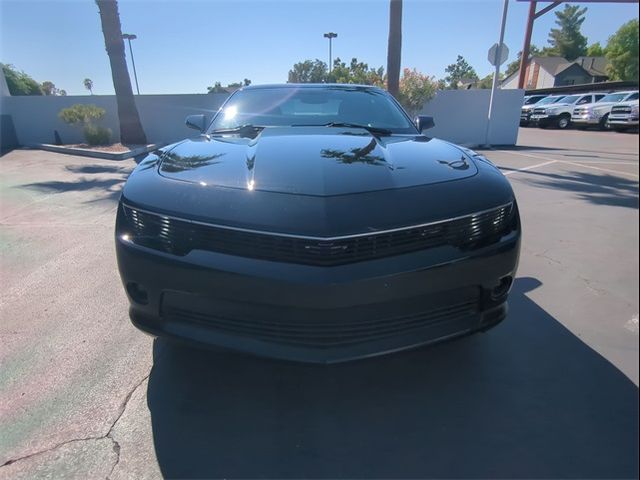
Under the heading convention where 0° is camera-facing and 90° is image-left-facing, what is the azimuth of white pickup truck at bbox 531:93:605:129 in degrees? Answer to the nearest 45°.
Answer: approximately 45°

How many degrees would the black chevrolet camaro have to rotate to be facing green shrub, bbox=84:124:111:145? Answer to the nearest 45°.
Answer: approximately 135° to its right

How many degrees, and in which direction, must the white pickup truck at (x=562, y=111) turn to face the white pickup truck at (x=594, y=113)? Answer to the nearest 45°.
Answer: approximately 45° to its left

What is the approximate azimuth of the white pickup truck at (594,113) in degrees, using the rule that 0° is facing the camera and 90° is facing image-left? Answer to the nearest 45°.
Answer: approximately 45°

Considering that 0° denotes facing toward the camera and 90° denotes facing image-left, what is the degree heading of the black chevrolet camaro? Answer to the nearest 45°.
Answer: approximately 0°

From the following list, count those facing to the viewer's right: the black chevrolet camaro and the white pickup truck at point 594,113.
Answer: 0
